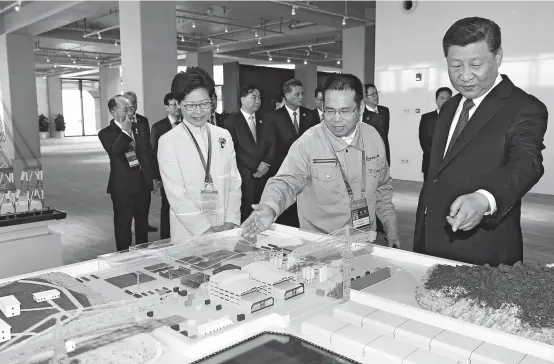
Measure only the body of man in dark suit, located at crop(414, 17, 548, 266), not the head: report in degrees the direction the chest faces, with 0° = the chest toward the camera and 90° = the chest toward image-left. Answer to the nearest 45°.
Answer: approximately 45°

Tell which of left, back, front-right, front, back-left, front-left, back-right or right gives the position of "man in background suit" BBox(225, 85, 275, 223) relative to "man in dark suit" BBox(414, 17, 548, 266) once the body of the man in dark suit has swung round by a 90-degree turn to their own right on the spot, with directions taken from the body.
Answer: front

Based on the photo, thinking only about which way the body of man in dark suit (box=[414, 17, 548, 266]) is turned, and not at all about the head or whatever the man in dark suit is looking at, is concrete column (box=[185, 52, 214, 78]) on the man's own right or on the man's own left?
on the man's own right

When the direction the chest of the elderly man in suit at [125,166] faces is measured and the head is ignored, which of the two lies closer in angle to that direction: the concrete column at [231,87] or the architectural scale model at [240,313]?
the architectural scale model

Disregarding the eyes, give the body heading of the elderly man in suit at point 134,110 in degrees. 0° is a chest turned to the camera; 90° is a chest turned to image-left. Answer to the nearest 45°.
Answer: approximately 0°

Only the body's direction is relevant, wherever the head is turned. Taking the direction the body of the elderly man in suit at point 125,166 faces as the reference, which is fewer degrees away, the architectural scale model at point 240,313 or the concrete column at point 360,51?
the architectural scale model

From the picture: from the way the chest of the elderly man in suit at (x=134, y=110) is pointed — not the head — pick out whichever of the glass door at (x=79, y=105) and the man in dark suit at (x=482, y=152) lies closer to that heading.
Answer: the man in dark suit

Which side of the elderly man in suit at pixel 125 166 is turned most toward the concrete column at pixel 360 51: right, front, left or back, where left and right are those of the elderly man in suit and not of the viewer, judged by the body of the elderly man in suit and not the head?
left

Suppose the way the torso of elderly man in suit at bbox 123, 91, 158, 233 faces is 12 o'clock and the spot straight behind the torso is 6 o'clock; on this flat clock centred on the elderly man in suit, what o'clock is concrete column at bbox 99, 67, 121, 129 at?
The concrete column is roughly at 6 o'clock from the elderly man in suit.

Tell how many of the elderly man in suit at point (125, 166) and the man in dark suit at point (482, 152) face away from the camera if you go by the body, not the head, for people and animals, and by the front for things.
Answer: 0

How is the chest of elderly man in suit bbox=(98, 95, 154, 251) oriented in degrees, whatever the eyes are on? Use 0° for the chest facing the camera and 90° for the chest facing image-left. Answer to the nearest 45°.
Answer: approximately 315°

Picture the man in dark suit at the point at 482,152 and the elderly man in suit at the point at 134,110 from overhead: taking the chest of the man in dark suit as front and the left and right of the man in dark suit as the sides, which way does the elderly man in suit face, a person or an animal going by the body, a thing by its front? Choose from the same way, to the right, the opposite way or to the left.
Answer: to the left

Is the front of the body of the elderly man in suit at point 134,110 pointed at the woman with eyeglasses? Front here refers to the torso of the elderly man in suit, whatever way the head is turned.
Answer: yes

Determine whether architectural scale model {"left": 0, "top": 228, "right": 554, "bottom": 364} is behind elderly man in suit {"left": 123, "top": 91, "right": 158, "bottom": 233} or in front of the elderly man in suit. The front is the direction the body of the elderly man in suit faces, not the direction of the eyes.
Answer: in front
